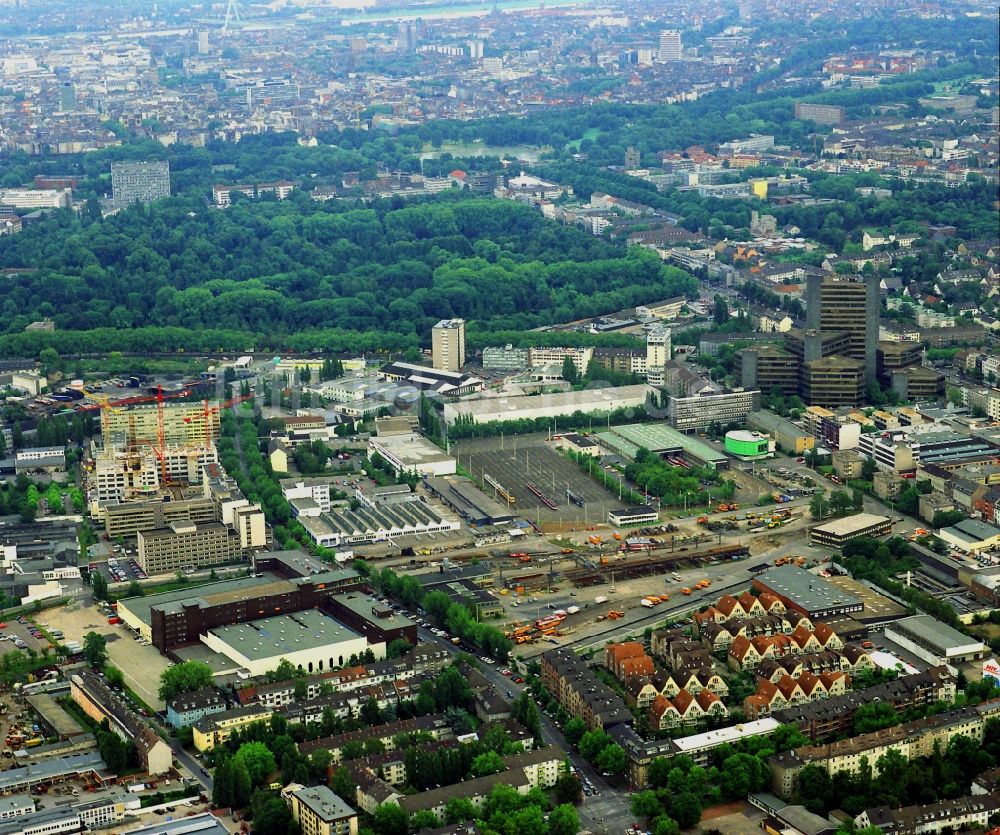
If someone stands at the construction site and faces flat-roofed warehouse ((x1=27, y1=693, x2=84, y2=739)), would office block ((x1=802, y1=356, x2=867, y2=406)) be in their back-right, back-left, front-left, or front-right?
back-left
